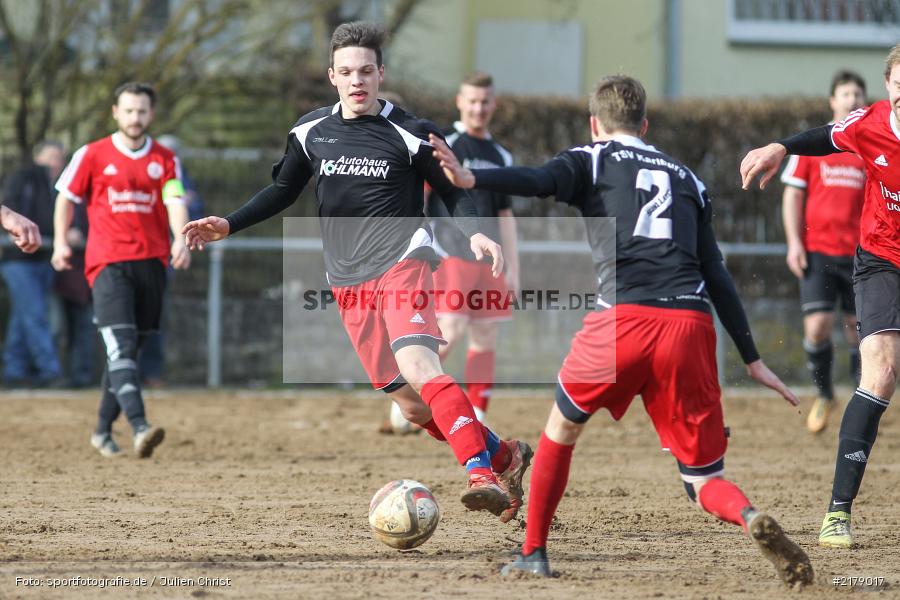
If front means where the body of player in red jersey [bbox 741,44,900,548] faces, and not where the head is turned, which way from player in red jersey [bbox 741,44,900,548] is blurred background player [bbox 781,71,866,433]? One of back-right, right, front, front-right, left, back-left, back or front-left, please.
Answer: back

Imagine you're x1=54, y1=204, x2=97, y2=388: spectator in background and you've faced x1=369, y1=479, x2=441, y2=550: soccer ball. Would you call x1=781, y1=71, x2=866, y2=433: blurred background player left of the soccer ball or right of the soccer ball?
left

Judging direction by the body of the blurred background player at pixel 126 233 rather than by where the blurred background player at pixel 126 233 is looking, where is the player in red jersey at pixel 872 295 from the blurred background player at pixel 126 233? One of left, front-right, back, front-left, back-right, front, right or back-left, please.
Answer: front-left

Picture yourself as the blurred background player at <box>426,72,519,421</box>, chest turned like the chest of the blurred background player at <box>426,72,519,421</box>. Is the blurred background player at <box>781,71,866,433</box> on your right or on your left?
on your left

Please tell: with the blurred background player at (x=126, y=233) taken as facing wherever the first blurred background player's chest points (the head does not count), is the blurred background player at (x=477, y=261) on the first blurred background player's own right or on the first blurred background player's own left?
on the first blurred background player's own left

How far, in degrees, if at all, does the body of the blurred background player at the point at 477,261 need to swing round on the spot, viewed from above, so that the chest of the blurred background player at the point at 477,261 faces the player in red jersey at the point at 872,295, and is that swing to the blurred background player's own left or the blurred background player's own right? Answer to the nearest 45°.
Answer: approximately 45° to the blurred background player's own left

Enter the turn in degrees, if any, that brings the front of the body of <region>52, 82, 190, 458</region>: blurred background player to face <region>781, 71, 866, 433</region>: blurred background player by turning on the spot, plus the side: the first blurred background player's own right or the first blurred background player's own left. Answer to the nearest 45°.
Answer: approximately 90° to the first blurred background player's own left

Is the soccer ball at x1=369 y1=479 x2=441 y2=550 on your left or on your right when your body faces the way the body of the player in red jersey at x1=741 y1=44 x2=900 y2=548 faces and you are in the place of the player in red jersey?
on your right

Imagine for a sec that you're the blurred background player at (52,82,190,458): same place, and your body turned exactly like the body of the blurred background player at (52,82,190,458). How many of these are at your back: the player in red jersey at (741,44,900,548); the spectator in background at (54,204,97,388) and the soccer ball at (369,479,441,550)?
1

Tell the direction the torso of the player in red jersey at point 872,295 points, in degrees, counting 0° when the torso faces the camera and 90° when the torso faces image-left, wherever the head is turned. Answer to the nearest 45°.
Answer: approximately 0°
